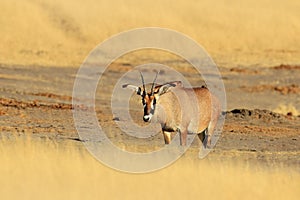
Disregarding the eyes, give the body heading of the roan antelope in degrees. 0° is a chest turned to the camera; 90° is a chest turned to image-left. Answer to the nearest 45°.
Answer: approximately 45°
